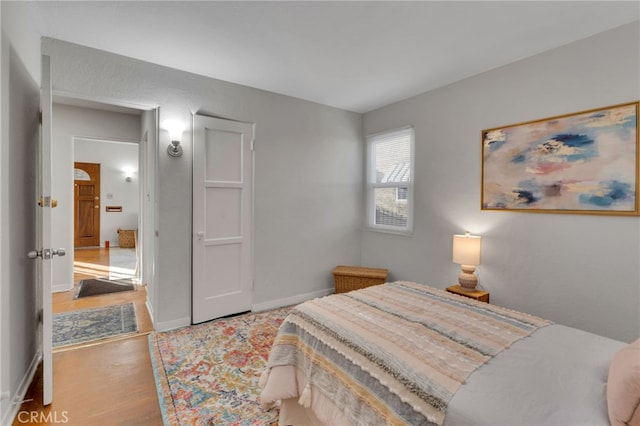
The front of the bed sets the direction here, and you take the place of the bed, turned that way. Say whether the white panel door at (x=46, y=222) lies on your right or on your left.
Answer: on your left

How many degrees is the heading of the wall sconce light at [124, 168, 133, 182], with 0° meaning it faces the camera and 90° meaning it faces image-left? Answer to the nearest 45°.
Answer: approximately 0°

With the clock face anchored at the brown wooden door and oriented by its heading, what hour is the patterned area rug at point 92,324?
The patterned area rug is roughly at 12 o'clock from the brown wooden door.

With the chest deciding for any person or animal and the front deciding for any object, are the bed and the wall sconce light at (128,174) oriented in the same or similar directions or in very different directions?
very different directions

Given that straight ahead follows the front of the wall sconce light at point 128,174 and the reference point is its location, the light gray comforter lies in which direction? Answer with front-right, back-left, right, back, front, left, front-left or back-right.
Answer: front

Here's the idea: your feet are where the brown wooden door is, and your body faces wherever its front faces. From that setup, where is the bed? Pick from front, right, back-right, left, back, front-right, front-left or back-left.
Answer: front

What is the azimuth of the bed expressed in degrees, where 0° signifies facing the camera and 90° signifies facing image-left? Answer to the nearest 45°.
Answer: approximately 135°

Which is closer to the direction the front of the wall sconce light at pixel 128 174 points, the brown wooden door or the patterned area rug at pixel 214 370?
the patterned area rug

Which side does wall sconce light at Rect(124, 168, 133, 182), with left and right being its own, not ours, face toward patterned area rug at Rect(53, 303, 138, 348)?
front

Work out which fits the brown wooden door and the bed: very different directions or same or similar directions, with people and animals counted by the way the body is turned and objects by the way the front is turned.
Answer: very different directions

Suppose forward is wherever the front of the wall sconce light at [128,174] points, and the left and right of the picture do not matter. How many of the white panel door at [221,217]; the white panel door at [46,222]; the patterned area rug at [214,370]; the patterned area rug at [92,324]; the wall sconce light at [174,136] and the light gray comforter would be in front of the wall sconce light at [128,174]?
6

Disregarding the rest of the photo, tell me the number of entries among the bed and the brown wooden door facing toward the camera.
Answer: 1
